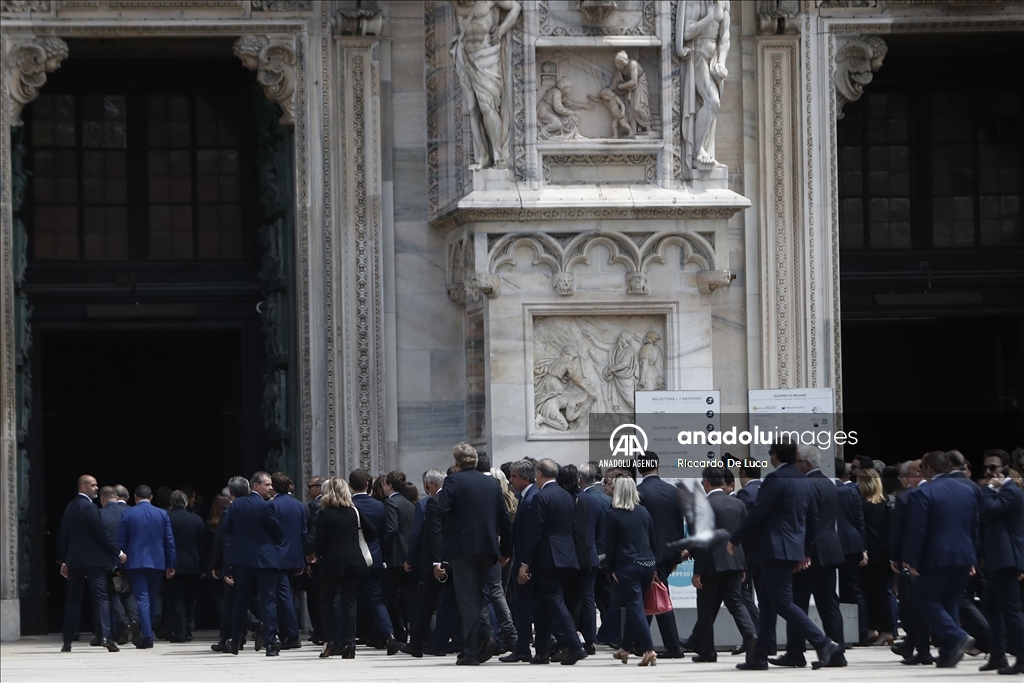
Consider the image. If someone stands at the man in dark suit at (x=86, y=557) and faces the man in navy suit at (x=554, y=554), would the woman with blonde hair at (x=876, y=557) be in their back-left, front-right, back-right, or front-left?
front-left

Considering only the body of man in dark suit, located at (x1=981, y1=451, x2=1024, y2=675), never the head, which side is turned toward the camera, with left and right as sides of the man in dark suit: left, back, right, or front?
left

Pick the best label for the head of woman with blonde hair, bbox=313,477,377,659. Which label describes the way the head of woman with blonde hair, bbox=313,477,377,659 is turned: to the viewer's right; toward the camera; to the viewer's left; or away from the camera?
away from the camera

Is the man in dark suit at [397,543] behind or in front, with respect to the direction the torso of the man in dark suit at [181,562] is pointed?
behind

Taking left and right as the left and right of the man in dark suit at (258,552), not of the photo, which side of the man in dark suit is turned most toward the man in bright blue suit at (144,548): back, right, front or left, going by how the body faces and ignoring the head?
left

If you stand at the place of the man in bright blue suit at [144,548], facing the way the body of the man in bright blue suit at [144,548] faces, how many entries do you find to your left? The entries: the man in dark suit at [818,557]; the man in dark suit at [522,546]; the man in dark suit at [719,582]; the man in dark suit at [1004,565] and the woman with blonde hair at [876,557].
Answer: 0

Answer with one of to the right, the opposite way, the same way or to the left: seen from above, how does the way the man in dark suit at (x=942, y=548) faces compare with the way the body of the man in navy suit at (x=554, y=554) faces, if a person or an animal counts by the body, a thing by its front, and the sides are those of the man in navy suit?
the same way

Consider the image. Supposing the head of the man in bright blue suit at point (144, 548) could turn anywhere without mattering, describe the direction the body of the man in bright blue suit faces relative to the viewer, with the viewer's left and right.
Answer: facing away from the viewer

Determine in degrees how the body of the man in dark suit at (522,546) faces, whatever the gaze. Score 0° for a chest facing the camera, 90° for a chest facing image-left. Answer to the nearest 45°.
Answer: approximately 90°

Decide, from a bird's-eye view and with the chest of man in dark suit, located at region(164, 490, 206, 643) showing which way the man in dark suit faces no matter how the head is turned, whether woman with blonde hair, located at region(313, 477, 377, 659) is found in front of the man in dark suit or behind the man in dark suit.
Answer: behind

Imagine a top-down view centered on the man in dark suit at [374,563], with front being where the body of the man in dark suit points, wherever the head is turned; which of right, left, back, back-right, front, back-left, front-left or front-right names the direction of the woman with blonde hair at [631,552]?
back

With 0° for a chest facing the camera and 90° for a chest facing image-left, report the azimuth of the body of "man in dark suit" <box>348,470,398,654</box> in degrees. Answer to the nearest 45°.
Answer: approximately 135°

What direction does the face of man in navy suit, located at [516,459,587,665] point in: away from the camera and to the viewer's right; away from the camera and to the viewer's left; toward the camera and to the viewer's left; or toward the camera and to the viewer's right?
away from the camera and to the viewer's left

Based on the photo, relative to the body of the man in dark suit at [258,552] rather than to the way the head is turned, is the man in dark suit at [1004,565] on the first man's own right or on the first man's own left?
on the first man's own right
